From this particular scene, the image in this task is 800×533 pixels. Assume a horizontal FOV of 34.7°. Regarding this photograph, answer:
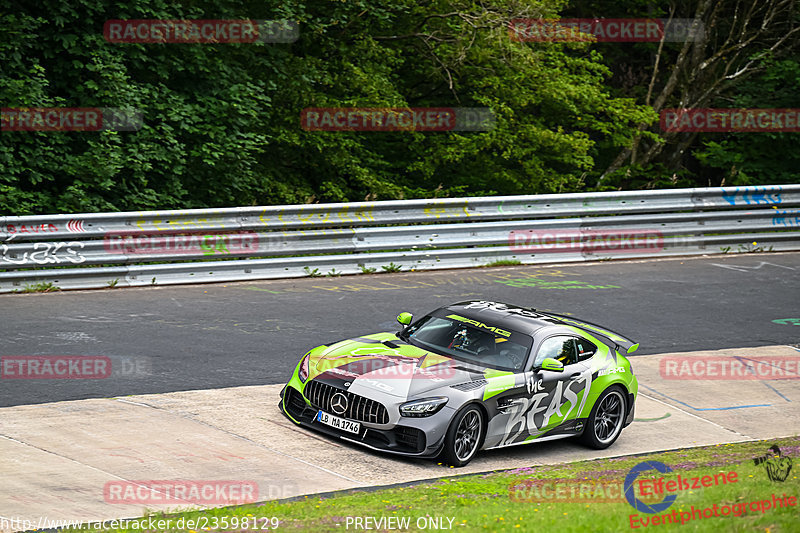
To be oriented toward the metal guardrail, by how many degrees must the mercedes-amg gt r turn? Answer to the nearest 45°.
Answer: approximately 135° to its right

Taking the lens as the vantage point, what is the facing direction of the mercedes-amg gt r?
facing the viewer and to the left of the viewer
